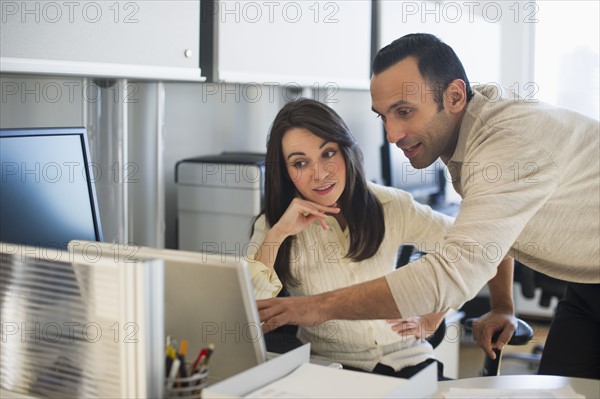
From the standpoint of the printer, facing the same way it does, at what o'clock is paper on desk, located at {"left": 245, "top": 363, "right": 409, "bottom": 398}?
The paper on desk is roughly at 12 o'clock from the printer.

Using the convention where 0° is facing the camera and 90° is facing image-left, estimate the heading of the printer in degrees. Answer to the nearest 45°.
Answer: approximately 0°

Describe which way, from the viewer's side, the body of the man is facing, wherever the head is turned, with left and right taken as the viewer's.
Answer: facing to the left of the viewer

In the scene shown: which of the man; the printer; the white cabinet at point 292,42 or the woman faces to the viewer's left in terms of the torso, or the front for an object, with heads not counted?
the man

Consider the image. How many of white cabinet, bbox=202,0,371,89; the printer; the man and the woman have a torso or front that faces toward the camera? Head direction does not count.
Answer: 3

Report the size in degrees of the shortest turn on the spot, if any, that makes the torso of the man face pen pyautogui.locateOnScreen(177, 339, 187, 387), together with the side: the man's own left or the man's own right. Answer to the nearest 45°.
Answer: approximately 45° to the man's own left

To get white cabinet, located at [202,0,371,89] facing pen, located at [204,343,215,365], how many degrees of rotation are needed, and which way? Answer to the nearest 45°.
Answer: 0° — it already faces it

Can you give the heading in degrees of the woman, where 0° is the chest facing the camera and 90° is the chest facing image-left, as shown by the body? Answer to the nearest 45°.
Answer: approximately 0°

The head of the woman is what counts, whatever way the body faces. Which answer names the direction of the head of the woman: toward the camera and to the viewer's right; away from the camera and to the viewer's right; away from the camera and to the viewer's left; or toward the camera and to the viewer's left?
toward the camera and to the viewer's left

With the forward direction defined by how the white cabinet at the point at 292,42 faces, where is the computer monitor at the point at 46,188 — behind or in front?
in front

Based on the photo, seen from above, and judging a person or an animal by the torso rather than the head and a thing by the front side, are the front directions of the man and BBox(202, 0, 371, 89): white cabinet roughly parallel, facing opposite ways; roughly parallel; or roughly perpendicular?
roughly perpendicular
